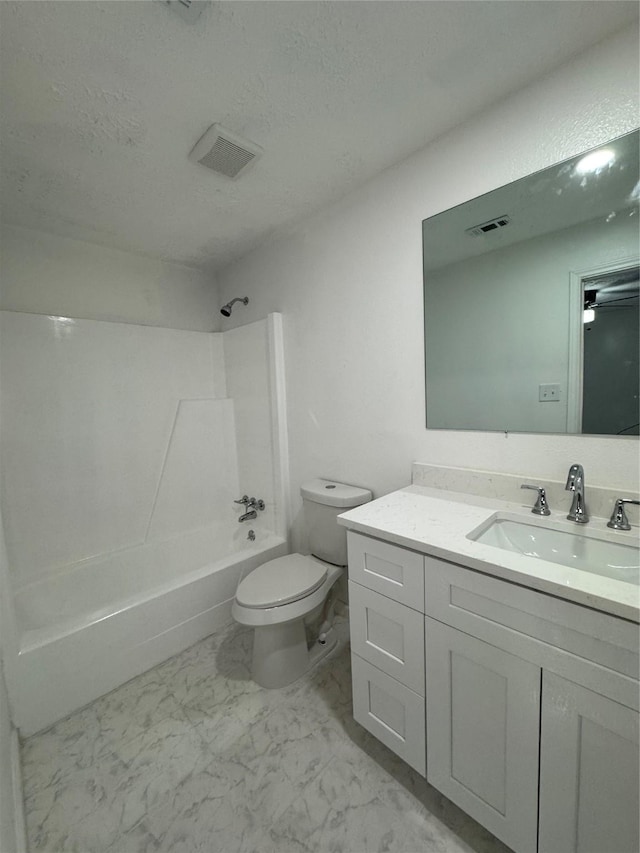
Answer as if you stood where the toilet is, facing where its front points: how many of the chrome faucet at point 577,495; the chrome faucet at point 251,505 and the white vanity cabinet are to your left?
2

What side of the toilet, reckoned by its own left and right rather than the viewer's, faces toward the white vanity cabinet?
left

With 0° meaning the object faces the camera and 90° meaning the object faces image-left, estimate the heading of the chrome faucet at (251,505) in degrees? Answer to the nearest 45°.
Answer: approximately 45°

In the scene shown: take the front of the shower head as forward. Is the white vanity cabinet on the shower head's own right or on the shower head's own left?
on the shower head's own left

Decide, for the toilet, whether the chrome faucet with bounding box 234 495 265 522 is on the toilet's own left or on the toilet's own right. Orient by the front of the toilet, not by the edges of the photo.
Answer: on the toilet's own right

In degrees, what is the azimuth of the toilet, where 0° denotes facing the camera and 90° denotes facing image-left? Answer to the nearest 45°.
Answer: approximately 45°

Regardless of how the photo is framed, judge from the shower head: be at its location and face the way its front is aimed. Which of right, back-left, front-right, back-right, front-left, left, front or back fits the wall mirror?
left

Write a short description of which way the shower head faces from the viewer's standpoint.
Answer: facing the viewer and to the left of the viewer
